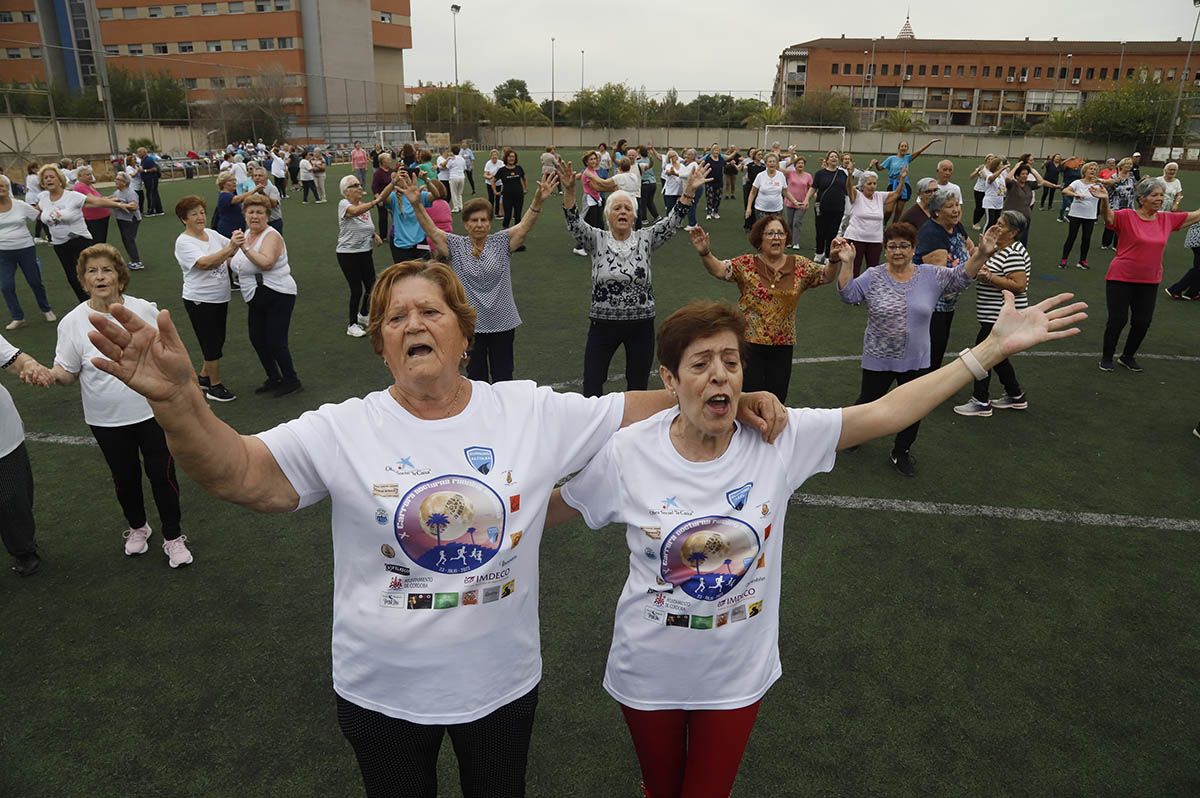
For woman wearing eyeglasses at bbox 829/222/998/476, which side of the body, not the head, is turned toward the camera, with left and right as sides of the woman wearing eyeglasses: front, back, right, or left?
front
